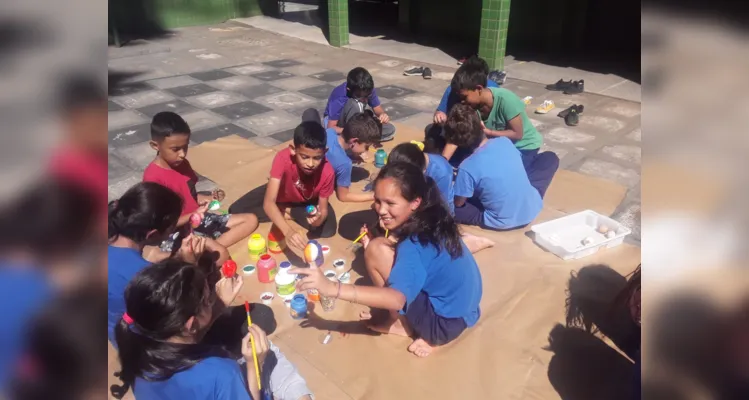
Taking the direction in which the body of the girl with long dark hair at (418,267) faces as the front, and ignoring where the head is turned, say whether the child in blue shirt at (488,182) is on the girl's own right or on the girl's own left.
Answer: on the girl's own right

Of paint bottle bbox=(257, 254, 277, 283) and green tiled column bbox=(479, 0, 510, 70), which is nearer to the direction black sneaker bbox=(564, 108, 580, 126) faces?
the paint bottle

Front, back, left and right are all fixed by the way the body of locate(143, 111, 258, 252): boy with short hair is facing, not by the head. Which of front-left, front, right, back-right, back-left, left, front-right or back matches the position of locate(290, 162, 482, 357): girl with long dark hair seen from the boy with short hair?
front

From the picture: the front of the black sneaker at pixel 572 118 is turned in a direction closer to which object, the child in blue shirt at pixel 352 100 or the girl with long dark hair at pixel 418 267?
the girl with long dark hair

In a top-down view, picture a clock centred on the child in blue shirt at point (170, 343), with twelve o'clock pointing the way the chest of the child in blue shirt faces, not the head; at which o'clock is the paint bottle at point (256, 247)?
The paint bottle is roughly at 11 o'clock from the child in blue shirt.

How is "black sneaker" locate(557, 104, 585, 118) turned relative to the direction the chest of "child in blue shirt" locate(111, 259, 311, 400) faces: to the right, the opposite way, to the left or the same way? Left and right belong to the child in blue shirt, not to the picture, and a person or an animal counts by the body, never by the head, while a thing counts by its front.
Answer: to the left

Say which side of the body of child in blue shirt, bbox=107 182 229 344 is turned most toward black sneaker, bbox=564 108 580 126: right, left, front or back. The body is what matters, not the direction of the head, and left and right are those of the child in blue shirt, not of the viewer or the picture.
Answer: front

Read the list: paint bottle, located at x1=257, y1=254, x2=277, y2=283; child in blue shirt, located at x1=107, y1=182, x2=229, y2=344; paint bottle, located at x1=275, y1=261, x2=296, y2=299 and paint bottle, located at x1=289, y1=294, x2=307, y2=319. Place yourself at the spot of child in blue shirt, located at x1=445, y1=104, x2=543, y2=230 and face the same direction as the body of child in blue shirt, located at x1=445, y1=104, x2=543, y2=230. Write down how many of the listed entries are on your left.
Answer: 4

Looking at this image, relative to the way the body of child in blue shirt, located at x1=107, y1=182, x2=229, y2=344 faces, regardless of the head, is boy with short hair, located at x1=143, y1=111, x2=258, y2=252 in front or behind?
in front

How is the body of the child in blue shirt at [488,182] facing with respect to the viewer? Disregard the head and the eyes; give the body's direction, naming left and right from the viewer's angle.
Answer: facing away from the viewer and to the left of the viewer

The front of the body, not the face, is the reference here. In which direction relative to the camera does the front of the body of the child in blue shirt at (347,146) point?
to the viewer's right

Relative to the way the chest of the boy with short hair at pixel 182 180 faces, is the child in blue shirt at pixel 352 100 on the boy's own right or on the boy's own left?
on the boy's own left

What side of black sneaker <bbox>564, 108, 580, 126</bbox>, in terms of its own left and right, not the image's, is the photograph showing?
front

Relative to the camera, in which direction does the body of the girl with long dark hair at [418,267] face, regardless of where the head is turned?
to the viewer's left

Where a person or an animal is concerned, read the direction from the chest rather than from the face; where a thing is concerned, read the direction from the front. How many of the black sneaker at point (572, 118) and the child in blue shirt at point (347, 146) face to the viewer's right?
1

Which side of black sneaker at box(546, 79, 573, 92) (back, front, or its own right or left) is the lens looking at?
left
